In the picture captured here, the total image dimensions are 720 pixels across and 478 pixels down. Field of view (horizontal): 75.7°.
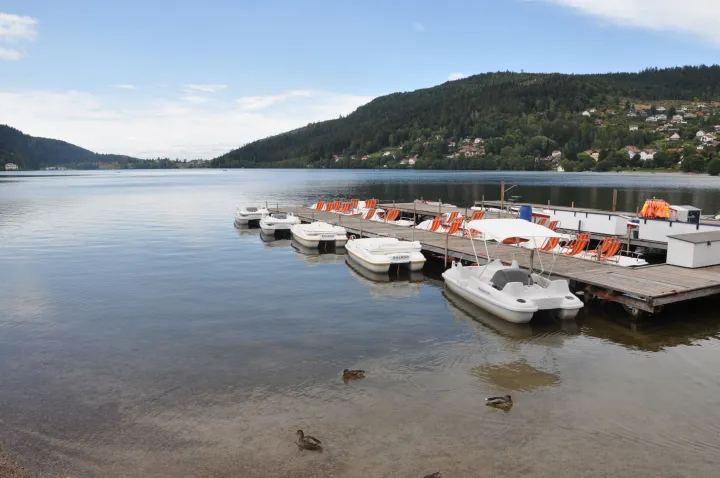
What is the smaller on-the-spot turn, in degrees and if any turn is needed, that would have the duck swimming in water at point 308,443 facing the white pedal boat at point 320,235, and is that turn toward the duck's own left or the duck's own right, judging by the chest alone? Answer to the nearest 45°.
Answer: approximately 90° to the duck's own right

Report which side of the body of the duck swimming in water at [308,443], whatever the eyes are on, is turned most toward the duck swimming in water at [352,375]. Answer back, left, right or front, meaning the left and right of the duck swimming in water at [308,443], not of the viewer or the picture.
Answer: right

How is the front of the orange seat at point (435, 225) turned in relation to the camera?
facing the viewer and to the left of the viewer

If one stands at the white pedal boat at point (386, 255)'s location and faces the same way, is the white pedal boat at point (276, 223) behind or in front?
in front

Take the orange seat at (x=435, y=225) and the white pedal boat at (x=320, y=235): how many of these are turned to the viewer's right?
0

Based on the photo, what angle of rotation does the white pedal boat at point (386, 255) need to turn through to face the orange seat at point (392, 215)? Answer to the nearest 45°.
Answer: approximately 45° to its right

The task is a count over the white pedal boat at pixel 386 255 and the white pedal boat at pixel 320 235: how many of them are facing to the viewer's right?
0

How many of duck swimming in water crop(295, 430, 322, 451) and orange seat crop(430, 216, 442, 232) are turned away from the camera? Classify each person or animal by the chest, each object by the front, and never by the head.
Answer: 0

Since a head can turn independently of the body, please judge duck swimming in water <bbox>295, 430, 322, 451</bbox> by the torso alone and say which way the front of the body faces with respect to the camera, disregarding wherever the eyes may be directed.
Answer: to the viewer's left

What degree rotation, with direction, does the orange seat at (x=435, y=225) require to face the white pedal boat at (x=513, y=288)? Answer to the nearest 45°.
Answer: approximately 45° to its left
